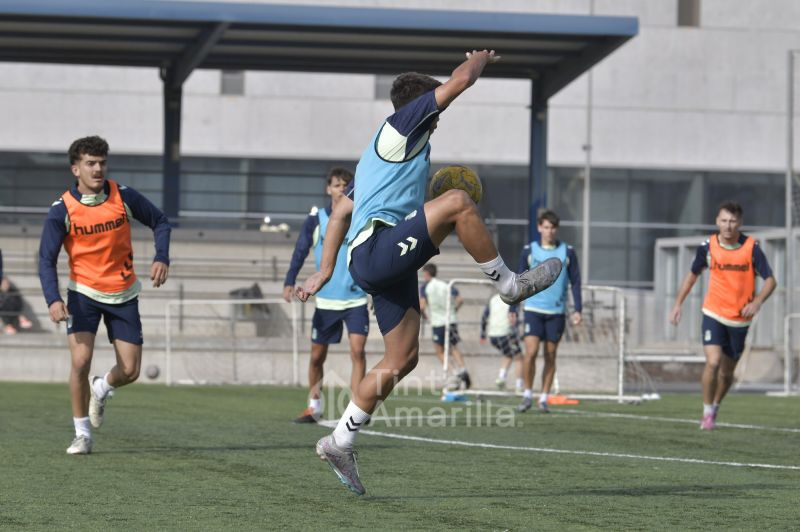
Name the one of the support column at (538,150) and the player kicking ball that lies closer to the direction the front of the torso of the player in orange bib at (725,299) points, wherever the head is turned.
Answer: the player kicking ball

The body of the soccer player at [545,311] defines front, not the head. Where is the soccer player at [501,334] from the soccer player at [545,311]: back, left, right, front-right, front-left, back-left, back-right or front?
back

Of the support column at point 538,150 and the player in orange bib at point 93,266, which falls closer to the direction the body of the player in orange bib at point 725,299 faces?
the player in orange bib

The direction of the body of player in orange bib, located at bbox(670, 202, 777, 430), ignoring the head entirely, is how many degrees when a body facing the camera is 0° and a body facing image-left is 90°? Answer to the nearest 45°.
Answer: approximately 0°

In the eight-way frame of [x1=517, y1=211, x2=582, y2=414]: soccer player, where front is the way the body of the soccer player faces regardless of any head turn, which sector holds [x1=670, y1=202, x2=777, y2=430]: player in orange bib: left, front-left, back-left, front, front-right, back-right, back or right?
front-left

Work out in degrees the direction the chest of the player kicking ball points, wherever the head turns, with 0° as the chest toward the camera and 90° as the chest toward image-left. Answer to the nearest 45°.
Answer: approximately 225°

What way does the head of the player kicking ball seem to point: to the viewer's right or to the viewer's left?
to the viewer's right

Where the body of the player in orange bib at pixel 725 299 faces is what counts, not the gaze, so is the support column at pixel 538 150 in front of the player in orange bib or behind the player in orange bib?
behind

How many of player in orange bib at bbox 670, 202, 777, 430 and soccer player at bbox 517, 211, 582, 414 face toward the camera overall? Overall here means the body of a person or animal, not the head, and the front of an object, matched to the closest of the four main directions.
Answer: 2

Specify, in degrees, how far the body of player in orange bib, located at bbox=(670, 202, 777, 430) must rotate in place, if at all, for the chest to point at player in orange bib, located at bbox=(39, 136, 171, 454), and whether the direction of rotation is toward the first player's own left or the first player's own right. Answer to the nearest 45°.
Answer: approximately 45° to the first player's own right
